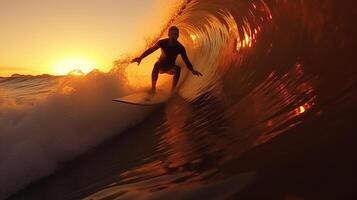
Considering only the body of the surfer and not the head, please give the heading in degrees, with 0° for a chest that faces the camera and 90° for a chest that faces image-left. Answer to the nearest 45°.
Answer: approximately 0°

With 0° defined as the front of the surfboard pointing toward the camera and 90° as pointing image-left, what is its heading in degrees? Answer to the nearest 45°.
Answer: approximately 90°

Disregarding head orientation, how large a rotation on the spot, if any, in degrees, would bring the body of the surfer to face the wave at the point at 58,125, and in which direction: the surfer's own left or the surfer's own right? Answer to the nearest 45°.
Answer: approximately 90° to the surfer's own right
